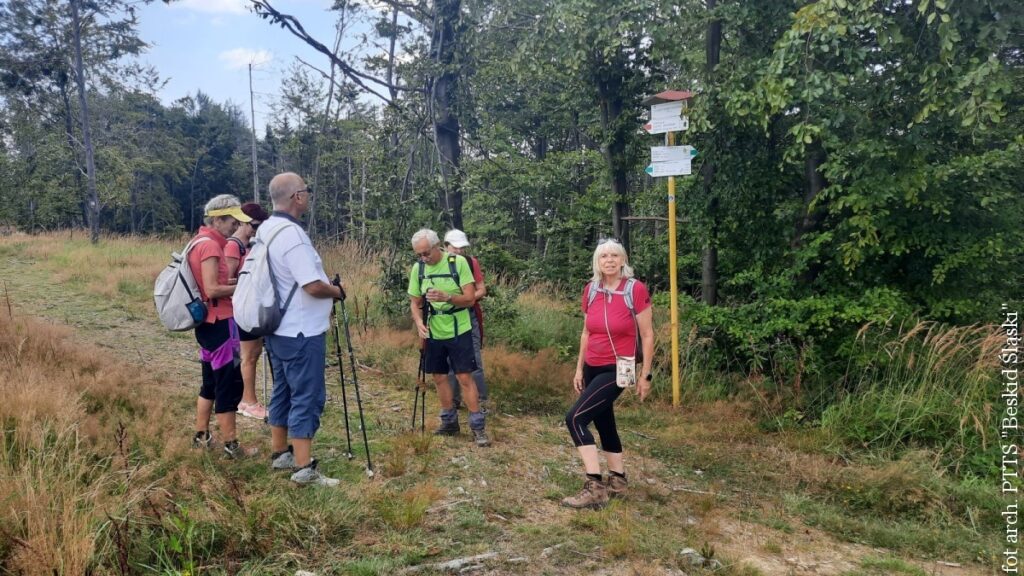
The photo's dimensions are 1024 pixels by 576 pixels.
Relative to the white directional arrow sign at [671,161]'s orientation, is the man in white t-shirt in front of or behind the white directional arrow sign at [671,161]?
in front

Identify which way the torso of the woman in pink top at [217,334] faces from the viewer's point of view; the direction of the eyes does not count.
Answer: to the viewer's right

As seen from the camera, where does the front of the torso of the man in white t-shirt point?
to the viewer's right

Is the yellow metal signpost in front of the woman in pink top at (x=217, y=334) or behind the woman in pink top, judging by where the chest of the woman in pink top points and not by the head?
in front

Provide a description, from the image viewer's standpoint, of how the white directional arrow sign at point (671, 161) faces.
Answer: facing the viewer

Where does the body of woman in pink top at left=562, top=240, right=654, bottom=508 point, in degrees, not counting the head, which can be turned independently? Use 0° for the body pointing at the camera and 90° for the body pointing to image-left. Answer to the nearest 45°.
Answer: approximately 45°

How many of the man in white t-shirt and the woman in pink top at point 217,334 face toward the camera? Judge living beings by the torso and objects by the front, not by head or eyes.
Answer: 0

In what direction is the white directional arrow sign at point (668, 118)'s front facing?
toward the camera
